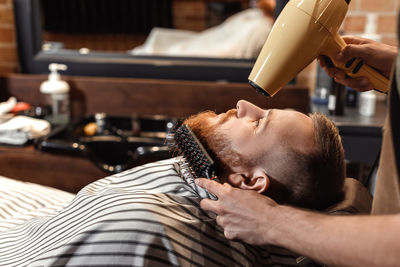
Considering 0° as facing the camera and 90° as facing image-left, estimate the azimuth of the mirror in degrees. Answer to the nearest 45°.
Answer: approximately 0°

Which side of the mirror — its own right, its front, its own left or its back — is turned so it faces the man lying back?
front

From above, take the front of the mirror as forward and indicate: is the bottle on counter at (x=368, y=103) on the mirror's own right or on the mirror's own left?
on the mirror's own left

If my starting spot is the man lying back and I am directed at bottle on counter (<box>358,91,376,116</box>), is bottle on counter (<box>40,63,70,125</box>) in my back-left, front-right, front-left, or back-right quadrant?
front-left

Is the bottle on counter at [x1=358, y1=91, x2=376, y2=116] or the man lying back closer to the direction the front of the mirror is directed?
the man lying back
